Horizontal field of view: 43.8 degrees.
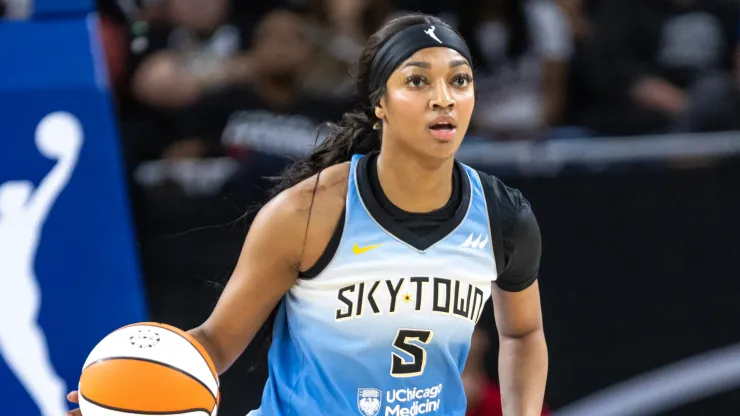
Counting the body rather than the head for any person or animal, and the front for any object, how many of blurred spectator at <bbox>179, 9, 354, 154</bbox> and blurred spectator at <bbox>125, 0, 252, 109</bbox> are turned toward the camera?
2

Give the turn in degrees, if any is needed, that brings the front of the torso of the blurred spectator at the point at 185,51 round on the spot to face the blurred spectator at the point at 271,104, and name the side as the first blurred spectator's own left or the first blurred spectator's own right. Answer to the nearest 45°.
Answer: approximately 45° to the first blurred spectator's own left

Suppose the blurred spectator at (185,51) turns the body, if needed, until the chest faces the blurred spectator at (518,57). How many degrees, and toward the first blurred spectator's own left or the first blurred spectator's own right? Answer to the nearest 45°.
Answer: approximately 90° to the first blurred spectator's own left

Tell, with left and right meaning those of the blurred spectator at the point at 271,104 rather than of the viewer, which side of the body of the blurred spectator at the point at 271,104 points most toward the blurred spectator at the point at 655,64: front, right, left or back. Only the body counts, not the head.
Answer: left

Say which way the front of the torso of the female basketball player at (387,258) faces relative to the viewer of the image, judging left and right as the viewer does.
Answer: facing the viewer and to the right of the viewer

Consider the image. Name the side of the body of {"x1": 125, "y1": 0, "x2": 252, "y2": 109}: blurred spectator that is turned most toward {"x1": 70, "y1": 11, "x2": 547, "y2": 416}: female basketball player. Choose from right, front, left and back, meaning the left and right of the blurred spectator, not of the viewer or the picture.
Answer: front

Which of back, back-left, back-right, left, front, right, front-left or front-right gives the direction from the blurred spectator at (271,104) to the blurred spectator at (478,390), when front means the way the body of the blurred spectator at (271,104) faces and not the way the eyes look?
front-left

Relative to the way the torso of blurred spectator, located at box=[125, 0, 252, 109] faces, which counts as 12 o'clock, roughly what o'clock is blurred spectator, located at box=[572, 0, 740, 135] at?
blurred spectator, located at box=[572, 0, 740, 135] is roughly at 9 o'clock from blurred spectator, located at box=[125, 0, 252, 109].

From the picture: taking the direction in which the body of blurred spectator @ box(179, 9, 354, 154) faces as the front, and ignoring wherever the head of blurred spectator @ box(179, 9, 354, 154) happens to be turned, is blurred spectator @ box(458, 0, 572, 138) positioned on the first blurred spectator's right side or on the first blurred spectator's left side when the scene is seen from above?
on the first blurred spectator's left side

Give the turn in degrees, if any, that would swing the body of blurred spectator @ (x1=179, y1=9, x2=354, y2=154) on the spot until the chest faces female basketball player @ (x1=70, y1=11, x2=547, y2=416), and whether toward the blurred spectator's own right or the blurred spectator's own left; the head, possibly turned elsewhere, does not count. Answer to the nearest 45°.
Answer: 0° — they already face them

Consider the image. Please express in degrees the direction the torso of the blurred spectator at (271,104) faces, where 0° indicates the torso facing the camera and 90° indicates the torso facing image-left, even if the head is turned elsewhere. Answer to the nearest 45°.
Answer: approximately 0°

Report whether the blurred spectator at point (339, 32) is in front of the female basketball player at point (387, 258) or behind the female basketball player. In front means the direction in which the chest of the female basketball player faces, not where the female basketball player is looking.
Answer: behind
